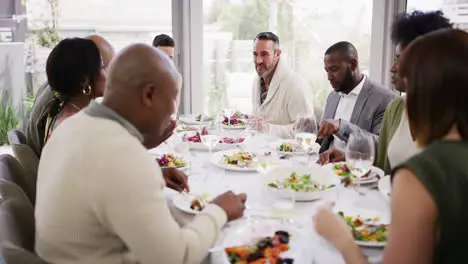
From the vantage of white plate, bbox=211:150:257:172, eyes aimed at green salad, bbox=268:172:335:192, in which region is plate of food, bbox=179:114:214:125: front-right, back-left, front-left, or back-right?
back-left

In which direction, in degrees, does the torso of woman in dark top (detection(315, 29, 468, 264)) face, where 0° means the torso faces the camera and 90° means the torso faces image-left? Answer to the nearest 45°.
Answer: approximately 135°

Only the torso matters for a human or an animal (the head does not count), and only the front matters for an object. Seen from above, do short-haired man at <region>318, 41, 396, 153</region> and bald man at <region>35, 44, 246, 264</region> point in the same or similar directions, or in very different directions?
very different directions

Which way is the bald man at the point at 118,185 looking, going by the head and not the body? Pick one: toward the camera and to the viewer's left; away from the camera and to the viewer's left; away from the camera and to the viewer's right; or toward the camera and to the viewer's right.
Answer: away from the camera and to the viewer's right

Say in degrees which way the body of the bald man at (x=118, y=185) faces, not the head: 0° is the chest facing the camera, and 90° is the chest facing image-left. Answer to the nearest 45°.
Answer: approximately 225°

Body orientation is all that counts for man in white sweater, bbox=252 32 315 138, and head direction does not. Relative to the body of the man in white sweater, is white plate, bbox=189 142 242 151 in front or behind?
in front

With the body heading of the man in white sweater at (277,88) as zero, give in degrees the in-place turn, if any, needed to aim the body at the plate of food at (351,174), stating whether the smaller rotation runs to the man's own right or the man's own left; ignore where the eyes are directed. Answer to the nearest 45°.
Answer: approximately 45° to the man's own left

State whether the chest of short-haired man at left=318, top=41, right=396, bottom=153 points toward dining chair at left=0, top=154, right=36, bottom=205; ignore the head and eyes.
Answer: yes

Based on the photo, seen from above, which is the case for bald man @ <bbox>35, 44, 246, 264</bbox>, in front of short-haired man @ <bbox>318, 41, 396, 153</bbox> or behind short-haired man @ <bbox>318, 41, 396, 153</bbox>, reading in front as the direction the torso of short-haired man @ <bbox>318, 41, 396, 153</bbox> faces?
in front

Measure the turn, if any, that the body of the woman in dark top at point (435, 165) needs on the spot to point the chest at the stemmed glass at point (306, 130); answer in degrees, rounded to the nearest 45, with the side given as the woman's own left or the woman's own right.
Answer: approximately 45° to the woman's own right
